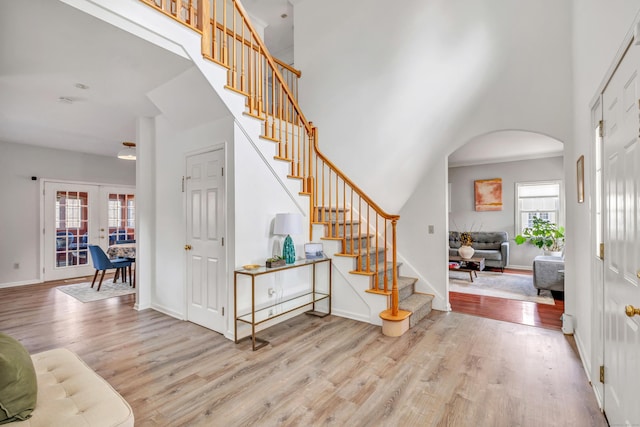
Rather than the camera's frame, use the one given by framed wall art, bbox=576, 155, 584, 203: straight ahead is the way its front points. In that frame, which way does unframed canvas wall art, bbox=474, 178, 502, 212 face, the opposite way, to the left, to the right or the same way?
to the left

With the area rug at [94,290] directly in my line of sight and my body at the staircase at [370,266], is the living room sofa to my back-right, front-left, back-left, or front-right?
back-right

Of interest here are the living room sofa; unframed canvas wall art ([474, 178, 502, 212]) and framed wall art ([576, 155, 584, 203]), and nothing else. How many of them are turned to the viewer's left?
1

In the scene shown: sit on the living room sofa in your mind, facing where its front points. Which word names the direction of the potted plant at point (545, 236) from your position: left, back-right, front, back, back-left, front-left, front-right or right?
left

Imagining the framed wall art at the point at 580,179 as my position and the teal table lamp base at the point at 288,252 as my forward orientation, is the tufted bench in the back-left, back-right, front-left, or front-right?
front-left

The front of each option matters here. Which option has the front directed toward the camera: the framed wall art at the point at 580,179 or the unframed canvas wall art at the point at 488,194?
the unframed canvas wall art at the point at 488,194

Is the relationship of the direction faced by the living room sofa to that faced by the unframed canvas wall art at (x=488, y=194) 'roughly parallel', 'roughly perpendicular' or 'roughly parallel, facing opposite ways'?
roughly parallel

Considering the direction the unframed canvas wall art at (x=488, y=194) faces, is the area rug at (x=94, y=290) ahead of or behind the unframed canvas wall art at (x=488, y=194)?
ahead

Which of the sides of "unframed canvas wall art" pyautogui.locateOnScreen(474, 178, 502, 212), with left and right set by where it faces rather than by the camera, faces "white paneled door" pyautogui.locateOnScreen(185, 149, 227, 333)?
front

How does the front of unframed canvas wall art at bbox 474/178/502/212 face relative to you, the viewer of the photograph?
facing the viewer

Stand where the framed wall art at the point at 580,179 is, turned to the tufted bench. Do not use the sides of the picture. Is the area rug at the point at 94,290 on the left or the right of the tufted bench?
right

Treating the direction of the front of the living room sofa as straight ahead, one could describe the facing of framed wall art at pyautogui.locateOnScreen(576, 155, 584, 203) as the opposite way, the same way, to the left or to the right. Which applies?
to the right

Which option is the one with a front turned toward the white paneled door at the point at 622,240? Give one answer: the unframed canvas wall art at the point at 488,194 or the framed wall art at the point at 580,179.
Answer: the unframed canvas wall art at the point at 488,194

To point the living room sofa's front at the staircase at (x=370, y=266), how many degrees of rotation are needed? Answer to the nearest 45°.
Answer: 0° — it already faces it

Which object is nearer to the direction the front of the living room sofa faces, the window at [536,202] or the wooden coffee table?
the wooden coffee table

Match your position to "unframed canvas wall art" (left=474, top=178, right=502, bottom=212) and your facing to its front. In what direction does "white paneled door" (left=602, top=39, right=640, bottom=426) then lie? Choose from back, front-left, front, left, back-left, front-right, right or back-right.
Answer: front

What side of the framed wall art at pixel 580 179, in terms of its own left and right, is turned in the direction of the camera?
left

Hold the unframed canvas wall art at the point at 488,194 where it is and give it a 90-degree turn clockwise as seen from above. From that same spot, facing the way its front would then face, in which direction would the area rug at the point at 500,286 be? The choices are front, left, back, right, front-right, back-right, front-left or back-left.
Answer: left

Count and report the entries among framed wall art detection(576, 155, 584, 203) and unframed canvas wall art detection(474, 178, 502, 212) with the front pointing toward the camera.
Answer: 1
